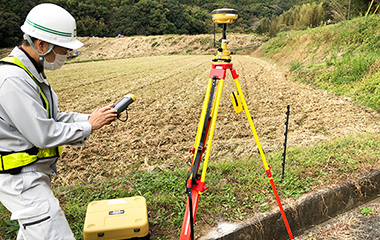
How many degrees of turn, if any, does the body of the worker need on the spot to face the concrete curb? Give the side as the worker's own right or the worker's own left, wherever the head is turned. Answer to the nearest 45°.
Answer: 0° — they already face it

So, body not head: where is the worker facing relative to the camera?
to the viewer's right

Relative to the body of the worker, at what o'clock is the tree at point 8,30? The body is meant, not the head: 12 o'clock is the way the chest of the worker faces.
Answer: The tree is roughly at 9 o'clock from the worker.

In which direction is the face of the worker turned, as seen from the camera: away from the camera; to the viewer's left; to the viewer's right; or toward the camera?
to the viewer's right
